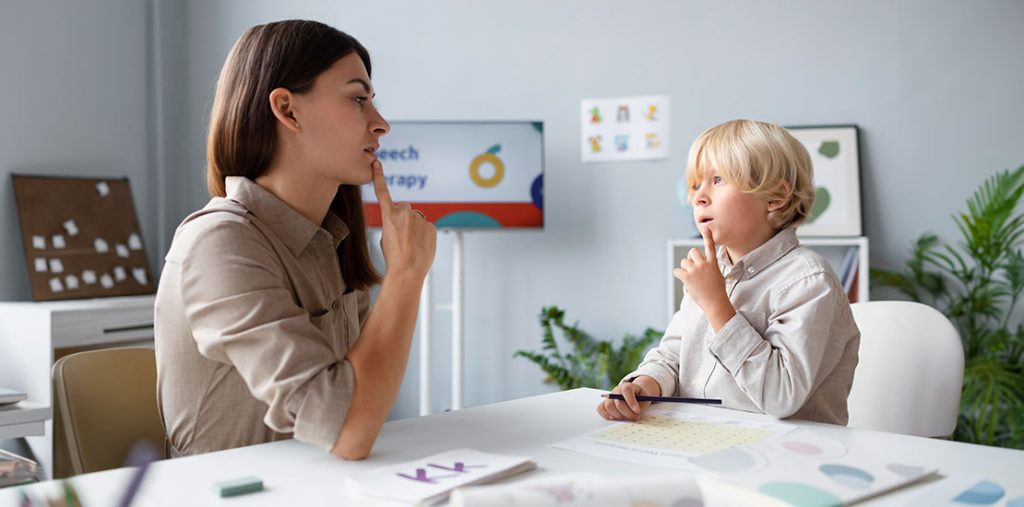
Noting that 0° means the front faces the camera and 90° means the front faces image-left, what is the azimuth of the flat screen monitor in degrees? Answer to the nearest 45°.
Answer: approximately 0°

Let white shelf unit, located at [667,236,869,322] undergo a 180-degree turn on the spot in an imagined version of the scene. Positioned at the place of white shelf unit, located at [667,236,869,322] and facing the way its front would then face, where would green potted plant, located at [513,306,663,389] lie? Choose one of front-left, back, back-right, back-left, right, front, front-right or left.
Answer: left

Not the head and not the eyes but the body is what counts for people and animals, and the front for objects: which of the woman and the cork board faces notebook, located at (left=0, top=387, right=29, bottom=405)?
the cork board

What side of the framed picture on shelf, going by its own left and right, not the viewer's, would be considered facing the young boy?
front

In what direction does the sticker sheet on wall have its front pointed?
toward the camera

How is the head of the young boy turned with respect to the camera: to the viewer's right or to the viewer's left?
to the viewer's left

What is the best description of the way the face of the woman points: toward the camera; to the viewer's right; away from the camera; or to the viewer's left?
to the viewer's right

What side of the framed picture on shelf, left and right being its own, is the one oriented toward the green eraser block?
front

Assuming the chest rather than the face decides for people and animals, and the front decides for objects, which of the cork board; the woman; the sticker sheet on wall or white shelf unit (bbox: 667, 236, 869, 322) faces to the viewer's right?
the woman

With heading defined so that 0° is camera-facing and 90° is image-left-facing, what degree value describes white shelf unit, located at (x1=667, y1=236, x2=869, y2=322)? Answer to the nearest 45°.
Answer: approximately 0°

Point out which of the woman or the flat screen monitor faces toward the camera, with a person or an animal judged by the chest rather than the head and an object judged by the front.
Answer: the flat screen monitor

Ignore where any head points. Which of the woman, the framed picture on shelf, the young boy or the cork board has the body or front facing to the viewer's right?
the woman

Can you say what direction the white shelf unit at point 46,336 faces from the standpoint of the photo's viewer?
facing the viewer and to the right of the viewer

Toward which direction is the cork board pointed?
toward the camera

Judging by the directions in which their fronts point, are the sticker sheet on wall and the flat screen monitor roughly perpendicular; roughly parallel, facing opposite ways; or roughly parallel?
roughly parallel

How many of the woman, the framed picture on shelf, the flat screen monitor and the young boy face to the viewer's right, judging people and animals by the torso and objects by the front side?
1
